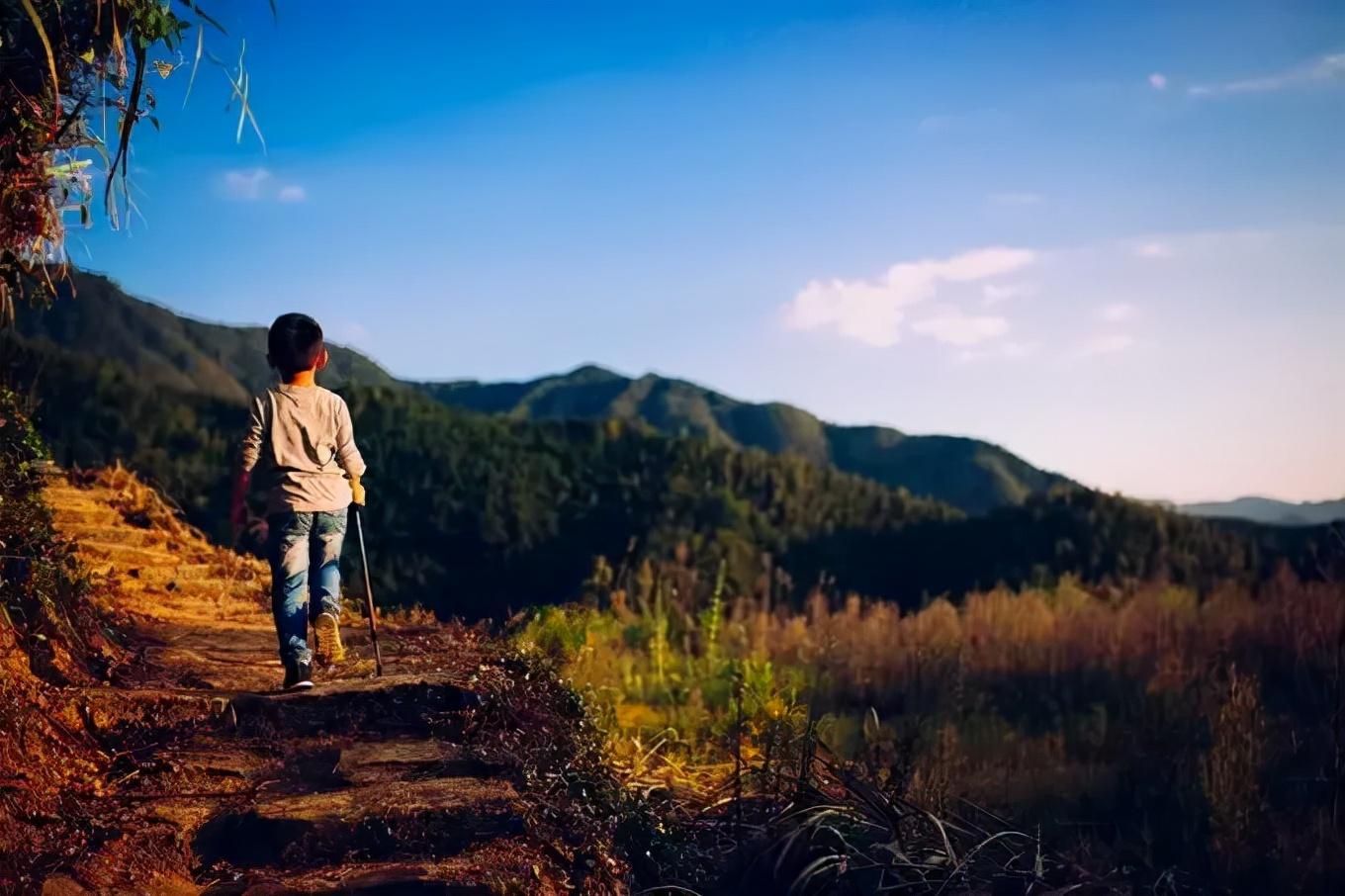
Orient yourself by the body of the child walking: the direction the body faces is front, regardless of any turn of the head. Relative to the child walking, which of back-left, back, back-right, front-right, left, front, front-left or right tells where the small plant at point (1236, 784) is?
right

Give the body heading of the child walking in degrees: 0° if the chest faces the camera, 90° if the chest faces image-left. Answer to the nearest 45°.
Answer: approximately 180°
